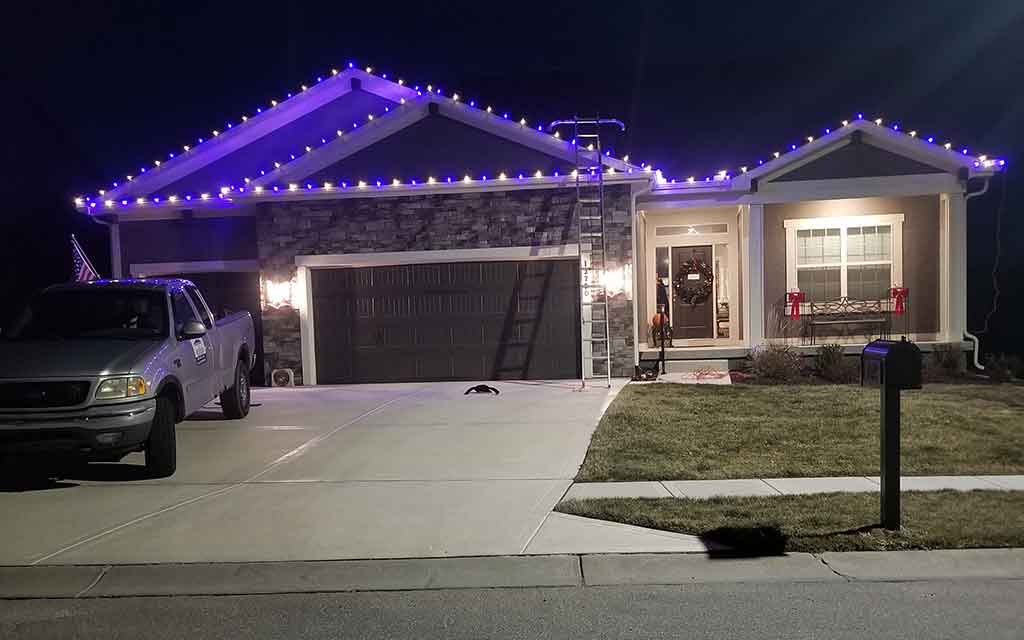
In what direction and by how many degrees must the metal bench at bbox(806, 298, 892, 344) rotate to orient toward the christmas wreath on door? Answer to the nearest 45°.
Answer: approximately 90° to its right

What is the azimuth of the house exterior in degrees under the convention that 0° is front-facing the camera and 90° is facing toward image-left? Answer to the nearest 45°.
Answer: approximately 0°

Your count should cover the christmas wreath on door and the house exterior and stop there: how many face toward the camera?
2

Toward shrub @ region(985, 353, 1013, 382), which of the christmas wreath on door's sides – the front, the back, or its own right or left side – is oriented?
left

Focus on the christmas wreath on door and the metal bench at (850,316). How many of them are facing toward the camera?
2

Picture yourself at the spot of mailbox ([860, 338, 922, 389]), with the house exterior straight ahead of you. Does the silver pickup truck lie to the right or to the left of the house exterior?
left

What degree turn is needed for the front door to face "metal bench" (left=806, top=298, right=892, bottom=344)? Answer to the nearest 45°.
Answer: approximately 90° to its left

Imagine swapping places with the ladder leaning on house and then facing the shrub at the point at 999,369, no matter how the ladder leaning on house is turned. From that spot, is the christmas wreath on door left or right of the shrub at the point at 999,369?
left
